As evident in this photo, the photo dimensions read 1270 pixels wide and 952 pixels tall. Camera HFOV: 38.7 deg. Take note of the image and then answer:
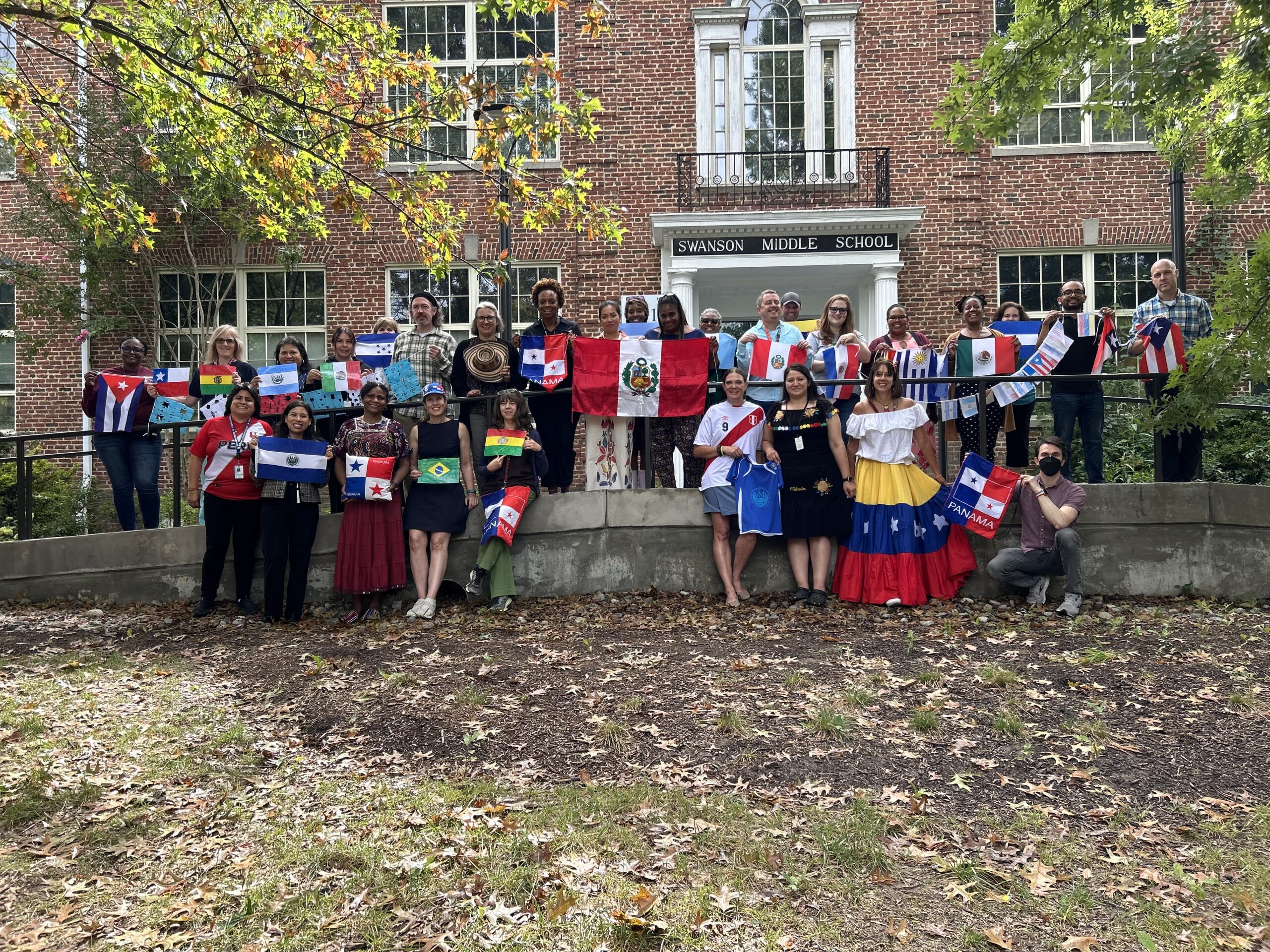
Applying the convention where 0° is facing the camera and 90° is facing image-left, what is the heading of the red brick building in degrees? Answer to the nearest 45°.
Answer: approximately 0°

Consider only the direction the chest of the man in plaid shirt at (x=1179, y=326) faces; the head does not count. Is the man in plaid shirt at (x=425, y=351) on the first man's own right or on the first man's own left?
on the first man's own right

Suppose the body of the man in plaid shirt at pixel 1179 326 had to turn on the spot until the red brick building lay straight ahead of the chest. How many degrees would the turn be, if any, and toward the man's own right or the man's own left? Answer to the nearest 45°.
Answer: approximately 135° to the man's own right

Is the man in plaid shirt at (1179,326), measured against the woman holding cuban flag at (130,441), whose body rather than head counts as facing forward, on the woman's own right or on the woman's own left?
on the woman's own left
